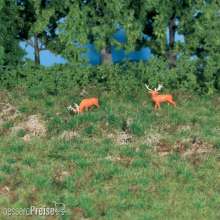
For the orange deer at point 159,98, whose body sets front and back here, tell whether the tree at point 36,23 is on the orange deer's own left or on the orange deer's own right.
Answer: on the orange deer's own right

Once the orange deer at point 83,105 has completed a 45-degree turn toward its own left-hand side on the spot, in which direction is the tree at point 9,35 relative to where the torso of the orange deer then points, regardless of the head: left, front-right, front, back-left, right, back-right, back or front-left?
right

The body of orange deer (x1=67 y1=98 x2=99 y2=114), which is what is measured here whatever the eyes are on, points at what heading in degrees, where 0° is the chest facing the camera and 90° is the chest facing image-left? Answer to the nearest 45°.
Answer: approximately 90°

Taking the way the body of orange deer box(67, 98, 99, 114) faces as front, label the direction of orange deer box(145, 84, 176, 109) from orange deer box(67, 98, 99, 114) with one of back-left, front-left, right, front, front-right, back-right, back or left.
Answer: back

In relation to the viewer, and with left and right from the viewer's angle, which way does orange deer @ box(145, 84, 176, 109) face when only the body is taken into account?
facing the viewer and to the left of the viewer

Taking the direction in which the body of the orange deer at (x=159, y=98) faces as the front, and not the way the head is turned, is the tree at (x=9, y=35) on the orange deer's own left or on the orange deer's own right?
on the orange deer's own right

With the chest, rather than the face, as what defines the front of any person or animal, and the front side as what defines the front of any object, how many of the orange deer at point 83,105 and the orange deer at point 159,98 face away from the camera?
0
